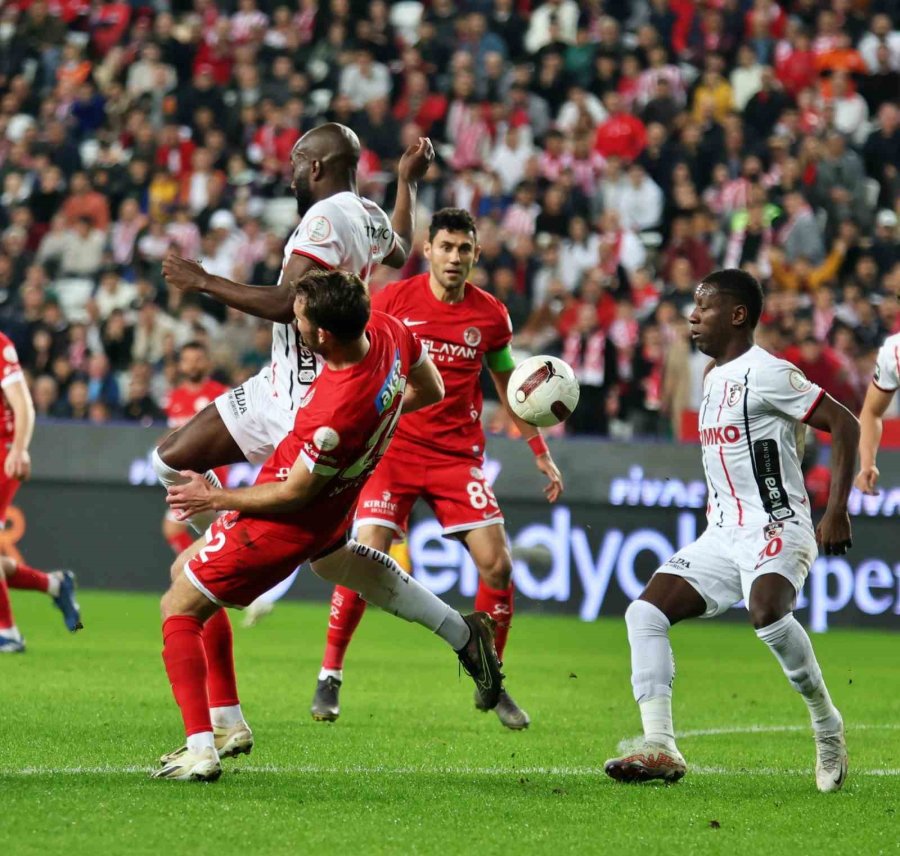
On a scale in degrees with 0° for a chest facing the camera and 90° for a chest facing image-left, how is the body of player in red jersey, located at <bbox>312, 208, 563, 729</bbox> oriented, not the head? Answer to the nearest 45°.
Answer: approximately 0°

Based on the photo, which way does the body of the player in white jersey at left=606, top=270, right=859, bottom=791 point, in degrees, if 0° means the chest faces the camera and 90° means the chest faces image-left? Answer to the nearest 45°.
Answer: approximately 45°

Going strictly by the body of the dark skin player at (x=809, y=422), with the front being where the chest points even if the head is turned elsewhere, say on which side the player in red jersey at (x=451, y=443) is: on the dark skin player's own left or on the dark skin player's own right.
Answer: on the dark skin player's own right

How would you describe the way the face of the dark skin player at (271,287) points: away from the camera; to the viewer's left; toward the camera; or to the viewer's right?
to the viewer's left

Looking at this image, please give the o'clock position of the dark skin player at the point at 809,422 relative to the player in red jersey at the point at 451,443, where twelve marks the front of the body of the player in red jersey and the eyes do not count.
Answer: The dark skin player is roughly at 11 o'clock from the player in red jersey.

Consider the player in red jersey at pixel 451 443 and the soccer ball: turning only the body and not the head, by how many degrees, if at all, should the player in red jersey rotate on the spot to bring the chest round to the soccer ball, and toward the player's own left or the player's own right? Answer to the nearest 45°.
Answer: approximately 45° to the player's own left

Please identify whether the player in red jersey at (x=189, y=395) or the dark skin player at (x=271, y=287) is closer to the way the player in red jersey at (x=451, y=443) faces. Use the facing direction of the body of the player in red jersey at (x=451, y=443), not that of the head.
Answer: the dark skin player

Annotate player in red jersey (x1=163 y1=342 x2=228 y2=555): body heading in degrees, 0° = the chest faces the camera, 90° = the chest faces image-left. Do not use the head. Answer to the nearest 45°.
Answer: approximately 0°

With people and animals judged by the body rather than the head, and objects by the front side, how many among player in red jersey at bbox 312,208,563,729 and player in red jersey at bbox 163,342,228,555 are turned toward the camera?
2

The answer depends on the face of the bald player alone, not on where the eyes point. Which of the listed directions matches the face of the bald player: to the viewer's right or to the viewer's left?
to the viewer's left
